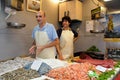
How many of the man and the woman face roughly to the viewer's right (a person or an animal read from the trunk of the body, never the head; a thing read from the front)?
0

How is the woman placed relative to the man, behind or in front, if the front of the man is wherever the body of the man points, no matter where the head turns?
behind

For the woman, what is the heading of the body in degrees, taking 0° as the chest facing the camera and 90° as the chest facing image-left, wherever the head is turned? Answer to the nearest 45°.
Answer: approximately 0°

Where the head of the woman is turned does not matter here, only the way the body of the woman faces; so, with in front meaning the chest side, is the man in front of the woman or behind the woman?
in front

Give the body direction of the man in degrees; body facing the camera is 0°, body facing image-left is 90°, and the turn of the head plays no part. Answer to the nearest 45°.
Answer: approximately 45°
